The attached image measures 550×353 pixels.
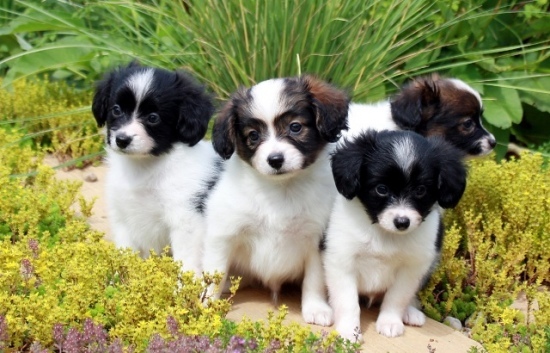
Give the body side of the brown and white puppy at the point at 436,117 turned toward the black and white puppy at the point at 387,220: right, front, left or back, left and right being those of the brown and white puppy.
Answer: right

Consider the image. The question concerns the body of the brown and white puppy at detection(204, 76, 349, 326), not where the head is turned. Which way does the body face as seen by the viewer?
toward the camera

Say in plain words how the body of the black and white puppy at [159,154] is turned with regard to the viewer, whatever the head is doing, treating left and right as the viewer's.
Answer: facing the viewer and to the left of the viewer

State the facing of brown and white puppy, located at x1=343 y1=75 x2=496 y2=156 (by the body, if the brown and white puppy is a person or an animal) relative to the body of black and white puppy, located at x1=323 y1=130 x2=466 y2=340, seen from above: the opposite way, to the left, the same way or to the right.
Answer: to the left

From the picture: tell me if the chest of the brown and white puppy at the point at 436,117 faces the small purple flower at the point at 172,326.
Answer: no

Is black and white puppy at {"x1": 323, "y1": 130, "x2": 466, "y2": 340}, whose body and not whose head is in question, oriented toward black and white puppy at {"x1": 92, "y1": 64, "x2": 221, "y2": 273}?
no

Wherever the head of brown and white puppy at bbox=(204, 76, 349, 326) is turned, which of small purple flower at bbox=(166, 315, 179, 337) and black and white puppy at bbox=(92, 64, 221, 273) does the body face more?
the small purple flower

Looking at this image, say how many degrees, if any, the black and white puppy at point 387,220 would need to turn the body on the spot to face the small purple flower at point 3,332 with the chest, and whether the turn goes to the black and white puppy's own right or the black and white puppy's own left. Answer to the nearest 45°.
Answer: approximately 45° to the black and white puppy's own right

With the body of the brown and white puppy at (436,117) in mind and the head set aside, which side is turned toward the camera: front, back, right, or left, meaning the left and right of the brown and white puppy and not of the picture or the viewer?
right

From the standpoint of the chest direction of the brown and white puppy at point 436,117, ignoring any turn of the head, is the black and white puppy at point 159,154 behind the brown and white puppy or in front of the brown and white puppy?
behind

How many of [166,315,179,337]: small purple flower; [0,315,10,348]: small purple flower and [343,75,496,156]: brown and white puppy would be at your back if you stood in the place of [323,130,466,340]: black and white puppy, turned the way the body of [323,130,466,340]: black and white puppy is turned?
1

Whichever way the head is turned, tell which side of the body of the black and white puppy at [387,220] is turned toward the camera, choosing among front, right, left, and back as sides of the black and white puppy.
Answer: front

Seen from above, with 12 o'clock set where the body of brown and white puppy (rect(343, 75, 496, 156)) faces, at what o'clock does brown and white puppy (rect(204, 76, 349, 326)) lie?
brown and white puppy (rect(204, 76, 349, 326)) is roughly at 4 o'clock from brown and white puppy (rect(343, 75, 496, 156)).

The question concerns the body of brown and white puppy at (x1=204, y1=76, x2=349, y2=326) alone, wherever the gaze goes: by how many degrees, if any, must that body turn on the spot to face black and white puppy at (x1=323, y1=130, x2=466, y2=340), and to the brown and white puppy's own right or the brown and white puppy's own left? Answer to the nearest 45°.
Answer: approximately 90° to the brown and white puppy's own left

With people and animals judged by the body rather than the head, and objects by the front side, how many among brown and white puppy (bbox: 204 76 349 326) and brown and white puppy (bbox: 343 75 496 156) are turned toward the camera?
1
